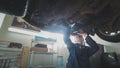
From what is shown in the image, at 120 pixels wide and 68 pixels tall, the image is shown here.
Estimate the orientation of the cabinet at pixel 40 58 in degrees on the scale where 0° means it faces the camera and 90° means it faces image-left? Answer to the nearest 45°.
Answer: approximately 0°
